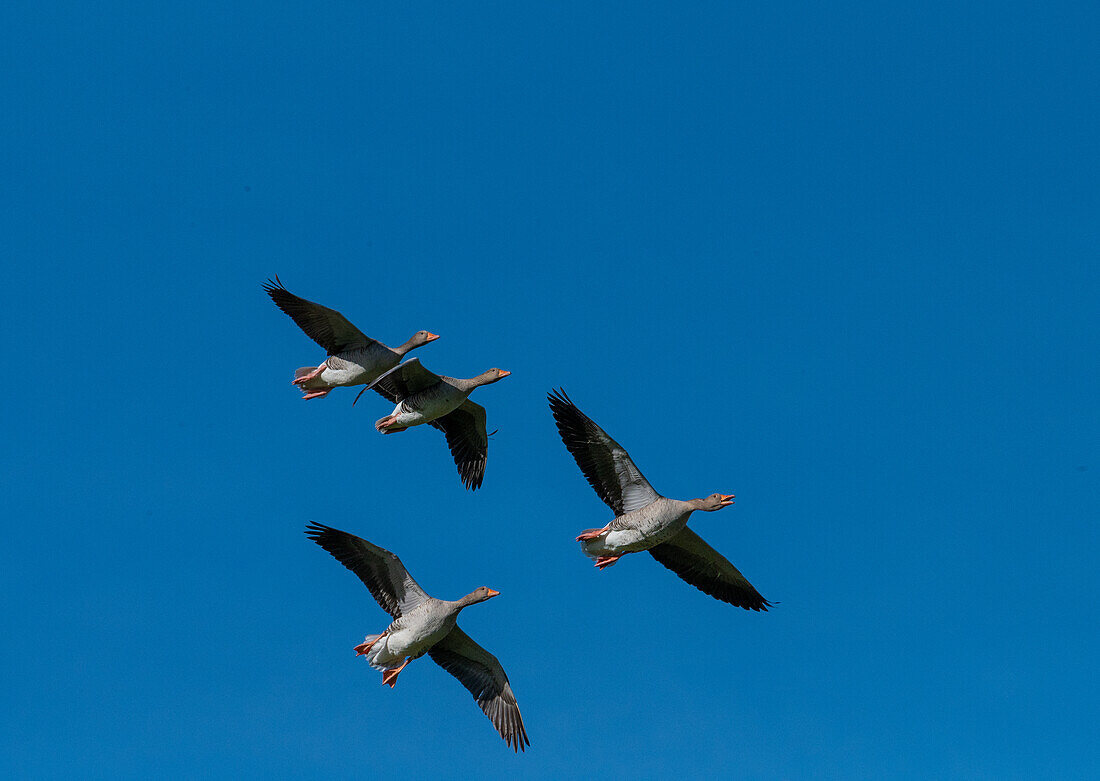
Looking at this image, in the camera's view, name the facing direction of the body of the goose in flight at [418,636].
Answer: to the viewer's right

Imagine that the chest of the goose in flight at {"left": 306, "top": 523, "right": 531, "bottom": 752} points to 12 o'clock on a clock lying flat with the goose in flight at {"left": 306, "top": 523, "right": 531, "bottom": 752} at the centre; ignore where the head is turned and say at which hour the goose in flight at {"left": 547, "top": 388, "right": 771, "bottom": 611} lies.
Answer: the goose in flight at {"left": 547, "top": 388, "right": 771, "bottom": 611} is roughly at 1 o'clock from the goose in flight at {"left": 306, "top": 523, "right": 531, "bottom": 752}.

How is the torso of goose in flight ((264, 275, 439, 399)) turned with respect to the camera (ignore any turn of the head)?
to the viewer's right

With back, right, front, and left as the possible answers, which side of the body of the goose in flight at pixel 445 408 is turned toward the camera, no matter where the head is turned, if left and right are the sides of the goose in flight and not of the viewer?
right

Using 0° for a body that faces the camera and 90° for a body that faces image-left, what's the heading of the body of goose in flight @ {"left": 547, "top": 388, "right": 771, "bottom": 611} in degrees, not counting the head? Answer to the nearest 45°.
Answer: approximately 270°

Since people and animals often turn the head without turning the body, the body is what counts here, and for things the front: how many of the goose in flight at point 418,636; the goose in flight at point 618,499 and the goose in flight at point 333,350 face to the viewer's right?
3
